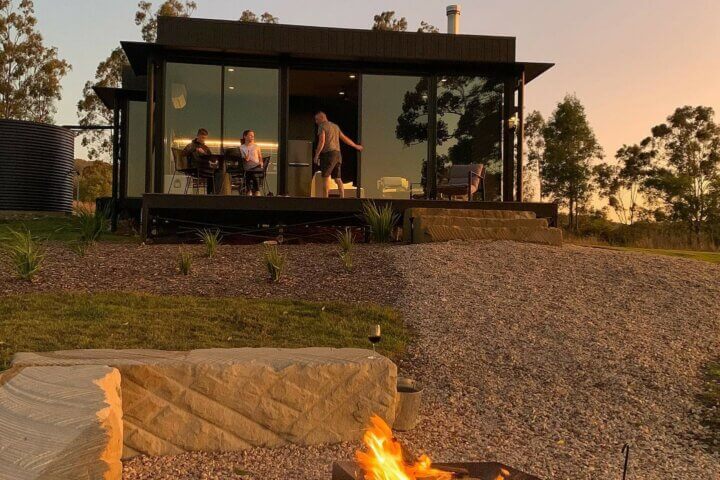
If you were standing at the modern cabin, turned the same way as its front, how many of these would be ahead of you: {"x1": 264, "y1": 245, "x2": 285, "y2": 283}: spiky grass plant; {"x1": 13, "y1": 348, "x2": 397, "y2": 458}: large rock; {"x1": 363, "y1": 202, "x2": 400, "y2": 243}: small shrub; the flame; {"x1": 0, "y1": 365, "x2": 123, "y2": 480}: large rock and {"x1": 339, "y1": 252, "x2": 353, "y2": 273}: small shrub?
6

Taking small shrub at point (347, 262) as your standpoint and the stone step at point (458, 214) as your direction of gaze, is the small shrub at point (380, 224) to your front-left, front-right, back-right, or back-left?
front-left

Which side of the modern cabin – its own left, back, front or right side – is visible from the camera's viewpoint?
front

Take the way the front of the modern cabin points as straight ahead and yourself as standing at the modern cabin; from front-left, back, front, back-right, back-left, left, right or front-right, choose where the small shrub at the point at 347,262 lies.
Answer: front

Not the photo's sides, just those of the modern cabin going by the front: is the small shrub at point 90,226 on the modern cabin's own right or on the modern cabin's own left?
on the modern cabin's own right

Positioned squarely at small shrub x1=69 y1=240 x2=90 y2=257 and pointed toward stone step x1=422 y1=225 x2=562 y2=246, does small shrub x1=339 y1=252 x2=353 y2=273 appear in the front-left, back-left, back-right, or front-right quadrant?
front-right

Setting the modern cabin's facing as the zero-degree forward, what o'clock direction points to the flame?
The flame is roughly at 12 o'clock from the modern cabin.

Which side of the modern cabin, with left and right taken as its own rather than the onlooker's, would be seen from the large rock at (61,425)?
front

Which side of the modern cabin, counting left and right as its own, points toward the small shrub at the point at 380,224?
front

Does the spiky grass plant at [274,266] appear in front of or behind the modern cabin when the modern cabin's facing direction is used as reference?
in front

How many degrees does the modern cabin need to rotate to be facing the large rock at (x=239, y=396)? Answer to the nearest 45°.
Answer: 0° — it already faces it

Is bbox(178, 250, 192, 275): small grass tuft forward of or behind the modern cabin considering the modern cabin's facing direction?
forward

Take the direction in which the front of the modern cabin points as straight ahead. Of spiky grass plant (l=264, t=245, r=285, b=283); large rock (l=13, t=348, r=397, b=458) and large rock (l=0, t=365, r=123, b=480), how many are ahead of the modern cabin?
3

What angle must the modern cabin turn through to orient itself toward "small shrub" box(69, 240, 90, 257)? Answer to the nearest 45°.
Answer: approximately 45° to its right
